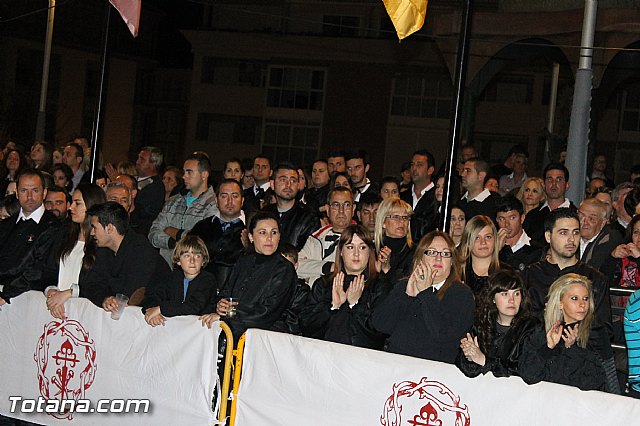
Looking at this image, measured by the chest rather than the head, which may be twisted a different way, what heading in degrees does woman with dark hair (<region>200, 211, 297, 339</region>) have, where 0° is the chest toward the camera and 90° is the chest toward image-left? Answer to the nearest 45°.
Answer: approximately 45°

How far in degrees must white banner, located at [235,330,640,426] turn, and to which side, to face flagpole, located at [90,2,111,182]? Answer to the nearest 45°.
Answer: approximately 135° to its right

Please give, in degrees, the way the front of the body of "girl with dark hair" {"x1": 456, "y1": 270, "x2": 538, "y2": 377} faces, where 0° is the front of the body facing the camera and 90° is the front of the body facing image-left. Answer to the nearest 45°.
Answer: approximately 45°

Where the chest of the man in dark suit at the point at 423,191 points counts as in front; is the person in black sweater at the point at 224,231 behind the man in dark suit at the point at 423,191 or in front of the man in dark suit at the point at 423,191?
in front

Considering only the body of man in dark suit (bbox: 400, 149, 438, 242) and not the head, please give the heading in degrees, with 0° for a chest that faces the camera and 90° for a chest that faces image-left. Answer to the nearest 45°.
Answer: approximately 45°

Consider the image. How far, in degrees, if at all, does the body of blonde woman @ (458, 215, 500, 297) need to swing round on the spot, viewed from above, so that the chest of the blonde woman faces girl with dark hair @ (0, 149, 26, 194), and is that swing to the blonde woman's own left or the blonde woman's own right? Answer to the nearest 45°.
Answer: approximately 135° to the blonde woman's own right

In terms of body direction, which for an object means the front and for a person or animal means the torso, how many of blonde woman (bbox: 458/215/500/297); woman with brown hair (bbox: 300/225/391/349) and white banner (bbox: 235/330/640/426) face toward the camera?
3

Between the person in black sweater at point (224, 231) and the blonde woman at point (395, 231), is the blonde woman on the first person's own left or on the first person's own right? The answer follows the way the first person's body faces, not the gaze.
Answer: on the first person's own left
